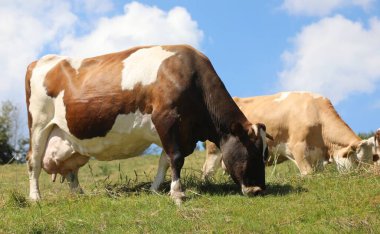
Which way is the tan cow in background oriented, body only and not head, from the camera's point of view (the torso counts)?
to the viewer's right

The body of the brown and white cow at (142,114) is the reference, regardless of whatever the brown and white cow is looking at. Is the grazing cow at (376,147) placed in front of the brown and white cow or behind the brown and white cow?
in front

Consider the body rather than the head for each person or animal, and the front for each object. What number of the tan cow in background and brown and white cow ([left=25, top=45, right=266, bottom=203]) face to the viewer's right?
2

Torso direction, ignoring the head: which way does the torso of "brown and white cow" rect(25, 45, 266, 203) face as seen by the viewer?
to the viewer's right

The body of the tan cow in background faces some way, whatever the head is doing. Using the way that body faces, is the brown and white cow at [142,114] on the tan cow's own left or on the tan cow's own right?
on the tan cow's own right
